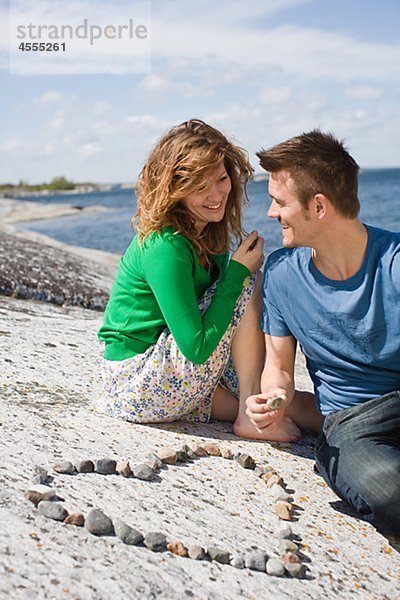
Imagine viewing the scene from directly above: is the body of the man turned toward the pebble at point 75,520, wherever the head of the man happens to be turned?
yes

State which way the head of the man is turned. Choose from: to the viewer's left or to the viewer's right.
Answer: to the viewer's left

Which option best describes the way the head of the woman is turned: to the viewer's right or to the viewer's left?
to the viewer's right

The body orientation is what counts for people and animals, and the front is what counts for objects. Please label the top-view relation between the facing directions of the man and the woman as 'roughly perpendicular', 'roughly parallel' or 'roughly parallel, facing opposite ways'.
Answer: roughly perpendicular

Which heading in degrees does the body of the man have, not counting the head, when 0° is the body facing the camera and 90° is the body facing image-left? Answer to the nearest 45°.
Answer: approximately 45°

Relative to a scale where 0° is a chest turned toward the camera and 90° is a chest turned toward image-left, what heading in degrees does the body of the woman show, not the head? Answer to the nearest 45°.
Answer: approximately 315°

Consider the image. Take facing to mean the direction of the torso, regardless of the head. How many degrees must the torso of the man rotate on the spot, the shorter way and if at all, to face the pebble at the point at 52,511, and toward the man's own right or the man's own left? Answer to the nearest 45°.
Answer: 0° — they already face it

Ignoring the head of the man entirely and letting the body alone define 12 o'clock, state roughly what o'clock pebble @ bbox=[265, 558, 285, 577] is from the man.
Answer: The pebble is roughly at 11 o'clock from the man.
